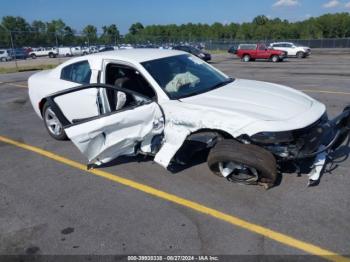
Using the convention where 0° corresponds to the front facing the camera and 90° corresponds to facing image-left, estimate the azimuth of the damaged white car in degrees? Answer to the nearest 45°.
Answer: approximately 315°

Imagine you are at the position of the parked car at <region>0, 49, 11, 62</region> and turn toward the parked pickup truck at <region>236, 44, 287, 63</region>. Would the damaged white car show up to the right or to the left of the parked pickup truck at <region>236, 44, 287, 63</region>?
right

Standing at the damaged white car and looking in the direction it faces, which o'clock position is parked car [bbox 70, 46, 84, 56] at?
The parked car is roughly at 7 o'clock from the damaged white car.

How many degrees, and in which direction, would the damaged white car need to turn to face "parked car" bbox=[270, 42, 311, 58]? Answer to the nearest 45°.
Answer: approximately 135° to its left

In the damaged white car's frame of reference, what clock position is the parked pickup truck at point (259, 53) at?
The parked pickup truck is roughly at 8 o'clock from the damaged white car.

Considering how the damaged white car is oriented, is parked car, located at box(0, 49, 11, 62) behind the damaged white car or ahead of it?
behind
